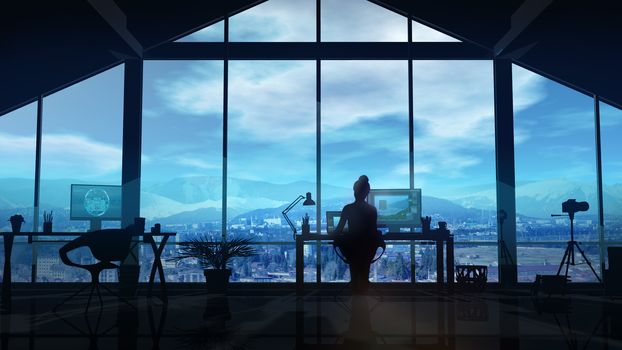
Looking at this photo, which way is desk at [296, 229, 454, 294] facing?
toward the camera

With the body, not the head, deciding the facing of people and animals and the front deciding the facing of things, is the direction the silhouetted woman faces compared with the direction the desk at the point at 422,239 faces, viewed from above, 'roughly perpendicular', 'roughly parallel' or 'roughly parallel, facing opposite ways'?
roughly parallel, facing opposite ways

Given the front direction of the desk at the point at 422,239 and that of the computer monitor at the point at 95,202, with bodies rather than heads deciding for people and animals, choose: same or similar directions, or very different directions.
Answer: same or similar directions

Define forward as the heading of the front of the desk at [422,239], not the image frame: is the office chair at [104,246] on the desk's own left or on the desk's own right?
on the desk's own right

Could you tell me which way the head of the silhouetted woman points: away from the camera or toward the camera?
away from the camera

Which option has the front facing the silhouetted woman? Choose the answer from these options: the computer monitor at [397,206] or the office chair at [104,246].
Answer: the computer monitor

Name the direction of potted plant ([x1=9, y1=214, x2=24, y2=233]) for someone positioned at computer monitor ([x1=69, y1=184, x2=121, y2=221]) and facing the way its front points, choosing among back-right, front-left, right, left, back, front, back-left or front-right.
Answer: front-right

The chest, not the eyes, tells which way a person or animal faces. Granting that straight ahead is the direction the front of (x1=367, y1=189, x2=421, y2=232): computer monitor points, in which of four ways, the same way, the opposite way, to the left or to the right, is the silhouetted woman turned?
the opposite way

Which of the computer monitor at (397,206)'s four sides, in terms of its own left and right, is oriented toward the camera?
front

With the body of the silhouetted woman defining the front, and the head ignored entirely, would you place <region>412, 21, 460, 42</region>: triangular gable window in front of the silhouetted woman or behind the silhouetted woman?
in front

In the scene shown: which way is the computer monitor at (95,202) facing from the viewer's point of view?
toward the camera

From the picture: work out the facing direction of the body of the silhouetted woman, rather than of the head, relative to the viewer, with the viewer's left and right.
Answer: facing away from the viewer

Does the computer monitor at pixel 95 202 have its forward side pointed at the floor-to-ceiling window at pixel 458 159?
no

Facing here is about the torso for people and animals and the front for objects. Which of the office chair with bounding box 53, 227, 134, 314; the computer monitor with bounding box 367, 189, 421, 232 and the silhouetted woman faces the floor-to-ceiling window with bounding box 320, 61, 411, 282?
the silhouetted woman

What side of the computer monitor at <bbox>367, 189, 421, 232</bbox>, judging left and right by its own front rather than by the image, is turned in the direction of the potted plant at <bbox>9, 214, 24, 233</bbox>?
right

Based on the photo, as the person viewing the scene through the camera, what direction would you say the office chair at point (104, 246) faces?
facing away from the viewer and to the left of the viewer
